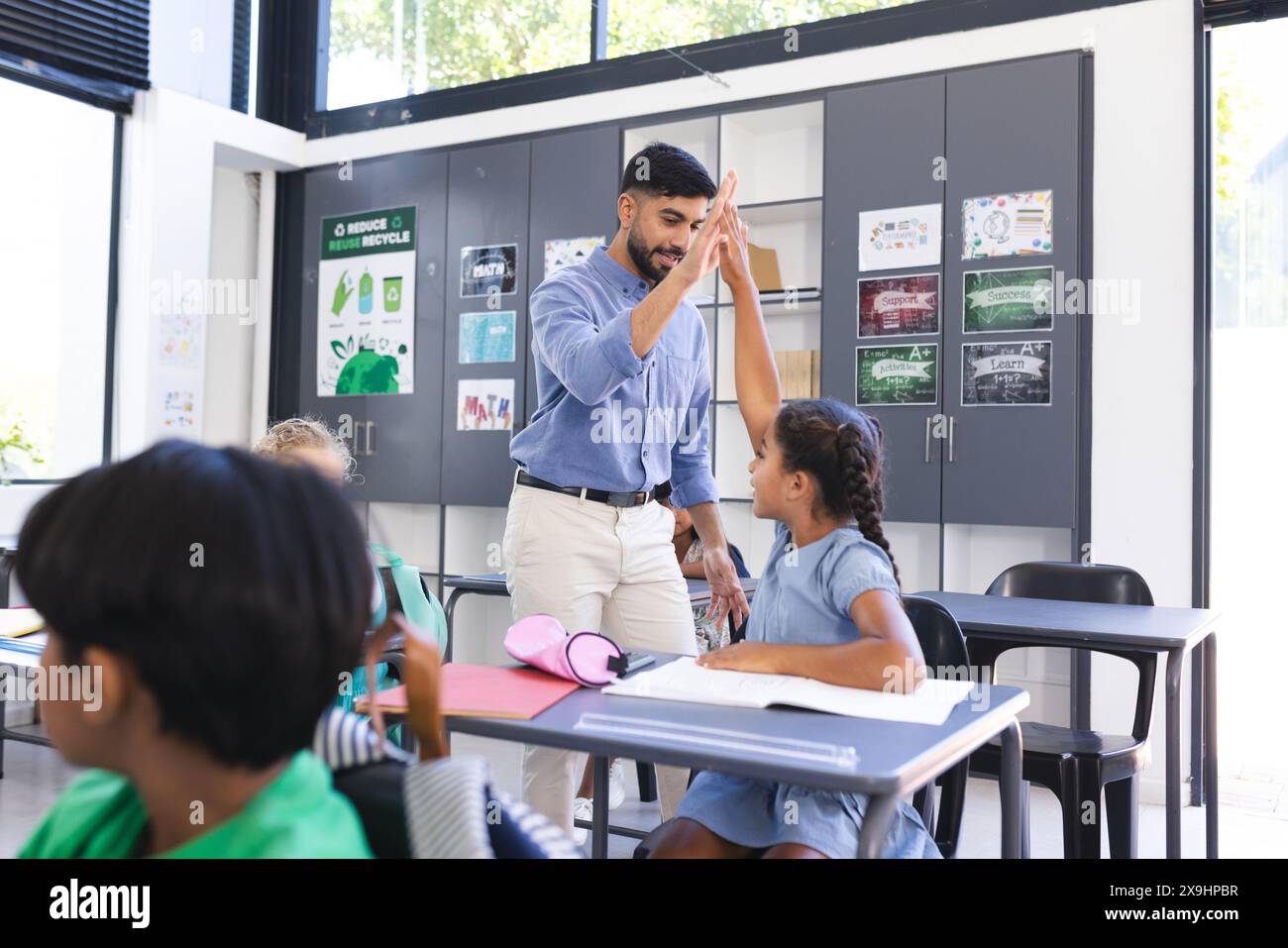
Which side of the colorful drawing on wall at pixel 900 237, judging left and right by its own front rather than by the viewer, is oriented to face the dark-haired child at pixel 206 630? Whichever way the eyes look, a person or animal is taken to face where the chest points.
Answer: front

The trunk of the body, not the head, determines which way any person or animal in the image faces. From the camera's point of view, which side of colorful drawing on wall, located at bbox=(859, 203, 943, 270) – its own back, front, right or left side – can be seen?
front

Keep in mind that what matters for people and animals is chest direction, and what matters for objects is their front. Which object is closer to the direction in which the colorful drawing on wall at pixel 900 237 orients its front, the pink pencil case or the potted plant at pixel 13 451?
the pink pencil case

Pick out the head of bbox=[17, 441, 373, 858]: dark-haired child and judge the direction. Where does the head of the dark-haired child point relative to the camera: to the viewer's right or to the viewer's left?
to the viewer's left

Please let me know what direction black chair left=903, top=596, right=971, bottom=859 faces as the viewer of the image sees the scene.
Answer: facing the viewer and to the left of the viewer

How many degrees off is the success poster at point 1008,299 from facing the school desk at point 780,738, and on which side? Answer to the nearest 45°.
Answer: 0° — it already faces it

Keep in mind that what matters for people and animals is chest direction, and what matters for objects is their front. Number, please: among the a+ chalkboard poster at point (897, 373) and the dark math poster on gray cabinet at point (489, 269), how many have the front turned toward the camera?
2

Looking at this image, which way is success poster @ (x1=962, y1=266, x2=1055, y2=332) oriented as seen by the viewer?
toward the camera

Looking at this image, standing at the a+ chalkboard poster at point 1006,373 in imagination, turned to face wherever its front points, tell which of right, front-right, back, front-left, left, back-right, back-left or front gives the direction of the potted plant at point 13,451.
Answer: right

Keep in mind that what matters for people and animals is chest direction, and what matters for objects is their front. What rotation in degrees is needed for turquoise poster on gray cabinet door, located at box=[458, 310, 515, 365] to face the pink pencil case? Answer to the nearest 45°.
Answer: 0° — it already faces it

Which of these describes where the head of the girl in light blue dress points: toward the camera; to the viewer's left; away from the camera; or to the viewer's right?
to the viewer's left

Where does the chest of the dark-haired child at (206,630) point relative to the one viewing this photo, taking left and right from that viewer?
facing away from the viewer and to the left of the viewer
